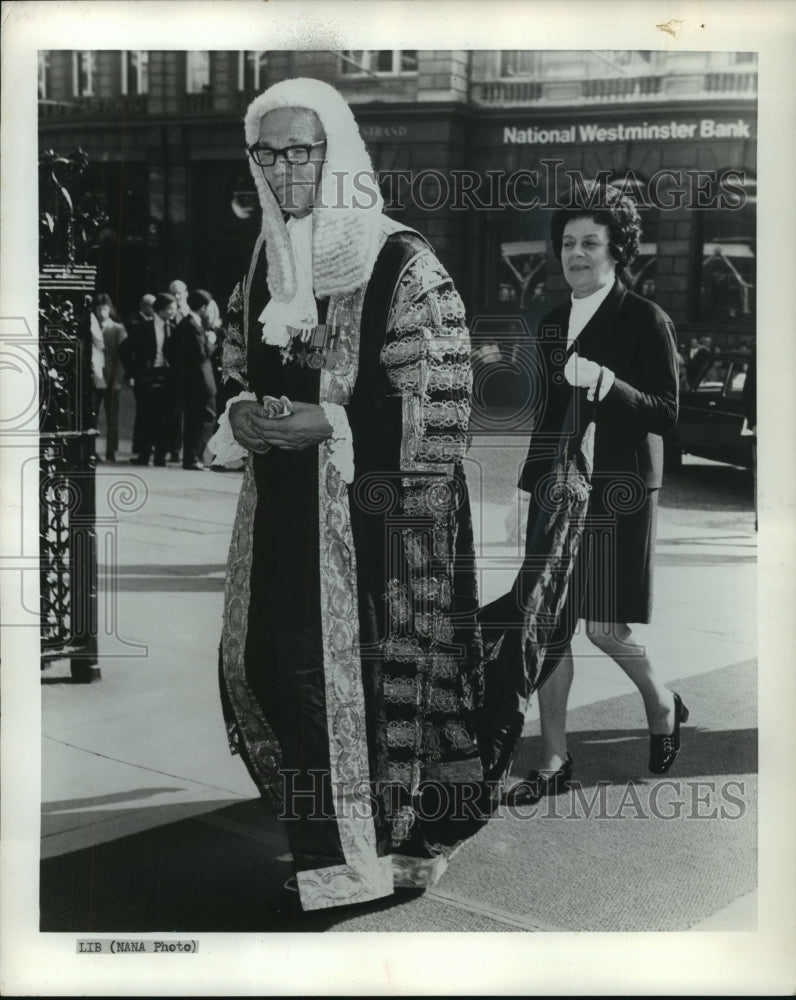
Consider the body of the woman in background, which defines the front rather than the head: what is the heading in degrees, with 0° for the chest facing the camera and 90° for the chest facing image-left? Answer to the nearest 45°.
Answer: approximately 45°

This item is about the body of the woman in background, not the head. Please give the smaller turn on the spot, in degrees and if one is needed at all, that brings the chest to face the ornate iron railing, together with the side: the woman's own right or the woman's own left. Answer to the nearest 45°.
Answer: approximately 45° to the woman's own right
